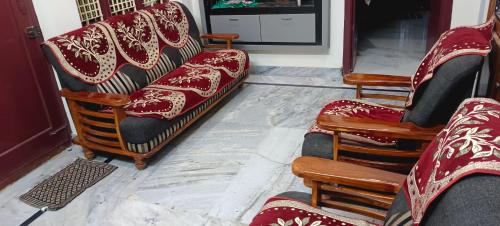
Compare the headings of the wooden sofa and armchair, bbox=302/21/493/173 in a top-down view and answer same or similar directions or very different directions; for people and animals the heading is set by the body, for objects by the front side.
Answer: very different directions

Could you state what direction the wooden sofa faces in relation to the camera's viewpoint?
facing the viewer and to the right of the viewer

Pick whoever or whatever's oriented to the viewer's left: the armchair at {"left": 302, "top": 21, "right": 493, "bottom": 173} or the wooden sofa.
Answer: the armchair

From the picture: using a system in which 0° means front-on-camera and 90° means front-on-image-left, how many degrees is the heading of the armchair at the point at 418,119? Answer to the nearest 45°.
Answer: approximately 90°

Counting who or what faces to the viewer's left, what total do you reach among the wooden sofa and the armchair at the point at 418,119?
1

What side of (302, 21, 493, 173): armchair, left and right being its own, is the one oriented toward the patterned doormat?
front

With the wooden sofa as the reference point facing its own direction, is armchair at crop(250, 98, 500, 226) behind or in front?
in front

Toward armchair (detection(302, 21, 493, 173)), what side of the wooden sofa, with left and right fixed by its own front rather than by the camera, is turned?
front

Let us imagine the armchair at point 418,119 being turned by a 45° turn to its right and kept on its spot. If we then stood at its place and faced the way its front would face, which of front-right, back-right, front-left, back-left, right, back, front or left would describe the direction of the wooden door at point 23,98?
front-left

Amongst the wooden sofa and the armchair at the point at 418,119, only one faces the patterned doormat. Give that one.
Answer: the armchair

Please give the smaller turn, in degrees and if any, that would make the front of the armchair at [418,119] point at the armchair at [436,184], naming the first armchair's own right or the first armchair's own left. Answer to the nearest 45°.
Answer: approximately 90° to the first armchair's own left
